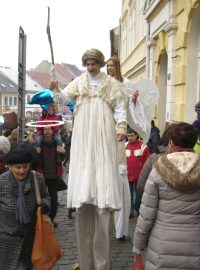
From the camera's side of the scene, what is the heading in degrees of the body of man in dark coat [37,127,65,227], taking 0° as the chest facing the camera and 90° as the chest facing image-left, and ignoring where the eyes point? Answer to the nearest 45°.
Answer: approximately 0°

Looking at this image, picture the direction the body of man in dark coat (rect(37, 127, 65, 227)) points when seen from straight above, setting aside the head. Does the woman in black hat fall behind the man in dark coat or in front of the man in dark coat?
in front
